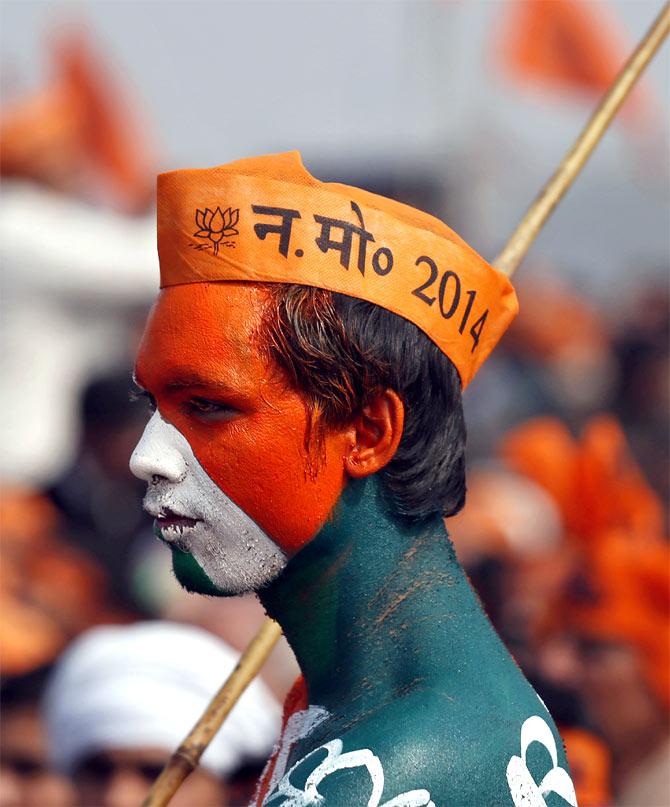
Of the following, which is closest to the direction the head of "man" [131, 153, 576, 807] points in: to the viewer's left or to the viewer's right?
to the viewer's left

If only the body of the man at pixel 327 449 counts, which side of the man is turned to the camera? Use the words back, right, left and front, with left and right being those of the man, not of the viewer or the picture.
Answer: left

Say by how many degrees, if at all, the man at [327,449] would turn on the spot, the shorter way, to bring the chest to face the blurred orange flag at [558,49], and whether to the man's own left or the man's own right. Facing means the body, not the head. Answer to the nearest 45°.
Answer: approximately 90° to the man's own right
